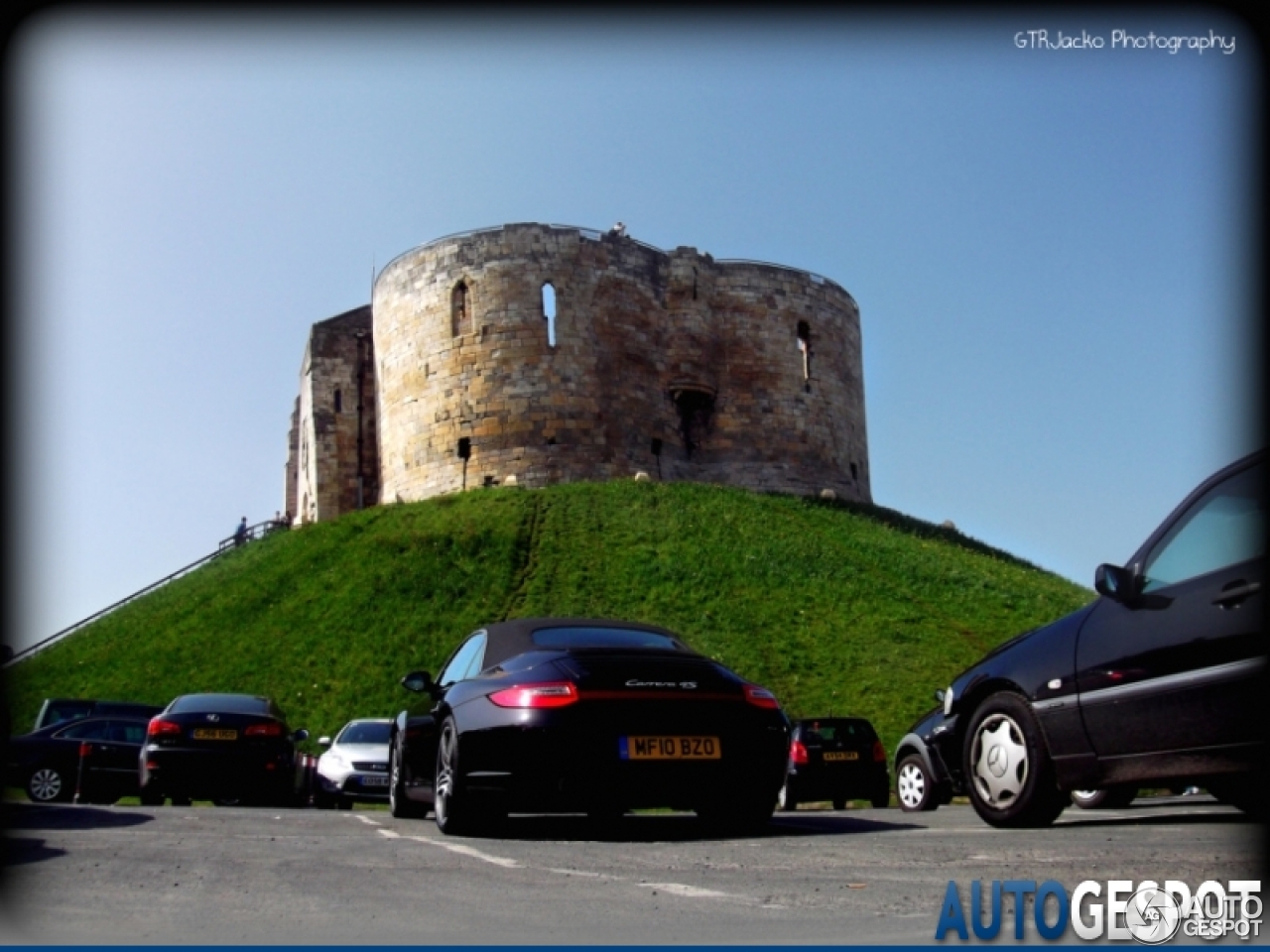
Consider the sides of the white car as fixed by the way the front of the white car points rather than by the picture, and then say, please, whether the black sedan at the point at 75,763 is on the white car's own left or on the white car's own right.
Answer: on the white car's own right

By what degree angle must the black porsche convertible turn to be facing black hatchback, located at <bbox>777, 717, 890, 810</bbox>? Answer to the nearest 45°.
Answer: approximately 45° to its right

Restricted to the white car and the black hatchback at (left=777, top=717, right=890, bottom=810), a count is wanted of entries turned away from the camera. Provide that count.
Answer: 1

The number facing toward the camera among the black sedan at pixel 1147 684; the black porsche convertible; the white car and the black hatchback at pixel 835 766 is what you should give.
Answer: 1

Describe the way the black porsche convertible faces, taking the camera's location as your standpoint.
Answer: facing away from the viewer and to the left of the viewer

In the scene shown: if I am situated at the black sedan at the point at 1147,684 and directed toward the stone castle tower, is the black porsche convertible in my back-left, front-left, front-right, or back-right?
front-left

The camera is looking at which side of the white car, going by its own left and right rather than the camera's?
front

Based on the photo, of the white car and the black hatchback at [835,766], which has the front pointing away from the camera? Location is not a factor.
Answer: the black hatchback

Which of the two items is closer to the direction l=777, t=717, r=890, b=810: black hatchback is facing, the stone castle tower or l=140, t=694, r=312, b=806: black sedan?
the stone castle tower

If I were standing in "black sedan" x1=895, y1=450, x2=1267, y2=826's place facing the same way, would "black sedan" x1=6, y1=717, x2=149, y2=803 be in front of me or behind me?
in front

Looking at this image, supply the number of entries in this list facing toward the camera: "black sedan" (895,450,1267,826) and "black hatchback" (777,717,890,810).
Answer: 0

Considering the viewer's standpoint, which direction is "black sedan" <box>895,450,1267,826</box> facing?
facing away from the viewer and to the left of the viewer

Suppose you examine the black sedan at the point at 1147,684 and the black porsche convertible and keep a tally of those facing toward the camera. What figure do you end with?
0

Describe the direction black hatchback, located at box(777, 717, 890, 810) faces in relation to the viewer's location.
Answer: facing away from the viewer

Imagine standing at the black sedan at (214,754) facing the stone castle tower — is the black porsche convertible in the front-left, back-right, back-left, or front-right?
back-right
